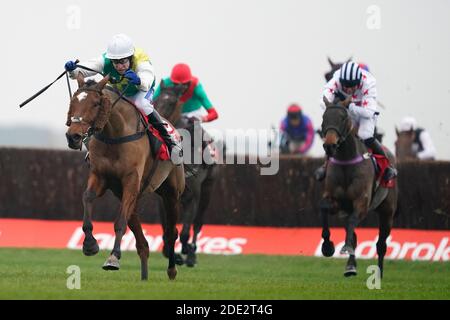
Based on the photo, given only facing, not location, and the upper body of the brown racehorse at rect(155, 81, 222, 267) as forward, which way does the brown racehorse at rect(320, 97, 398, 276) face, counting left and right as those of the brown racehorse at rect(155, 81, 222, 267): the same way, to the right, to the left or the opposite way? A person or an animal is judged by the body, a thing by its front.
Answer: the same way

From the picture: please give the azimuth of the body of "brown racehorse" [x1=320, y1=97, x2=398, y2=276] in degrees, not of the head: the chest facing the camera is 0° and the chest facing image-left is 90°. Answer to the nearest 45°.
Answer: approximately 45°

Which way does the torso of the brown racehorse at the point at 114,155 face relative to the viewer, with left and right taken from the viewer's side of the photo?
facing the viewer and to the left of the viewer

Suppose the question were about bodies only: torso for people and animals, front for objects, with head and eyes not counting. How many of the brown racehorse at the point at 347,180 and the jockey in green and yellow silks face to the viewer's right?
0

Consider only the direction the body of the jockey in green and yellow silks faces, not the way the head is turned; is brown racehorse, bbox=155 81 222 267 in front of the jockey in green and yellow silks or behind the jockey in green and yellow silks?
behind

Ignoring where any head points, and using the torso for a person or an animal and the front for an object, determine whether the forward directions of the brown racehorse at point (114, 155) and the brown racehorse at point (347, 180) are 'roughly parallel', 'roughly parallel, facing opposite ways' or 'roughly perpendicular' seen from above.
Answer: roughly parallel

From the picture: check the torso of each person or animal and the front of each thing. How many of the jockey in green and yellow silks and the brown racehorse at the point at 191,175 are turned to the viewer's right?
0

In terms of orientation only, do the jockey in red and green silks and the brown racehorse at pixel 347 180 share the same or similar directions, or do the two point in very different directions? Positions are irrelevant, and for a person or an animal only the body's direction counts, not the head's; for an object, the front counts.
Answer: same or similar directions

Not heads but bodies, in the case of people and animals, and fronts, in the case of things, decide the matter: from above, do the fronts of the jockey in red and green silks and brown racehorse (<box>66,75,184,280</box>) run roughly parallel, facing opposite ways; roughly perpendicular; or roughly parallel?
roughly parallel

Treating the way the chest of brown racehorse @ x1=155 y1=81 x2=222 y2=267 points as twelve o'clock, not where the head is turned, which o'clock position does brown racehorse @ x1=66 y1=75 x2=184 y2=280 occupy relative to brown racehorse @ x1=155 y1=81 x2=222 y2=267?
brown racehorse @ x1=66 y1=75 x2=184 y2=280 is roughly at 11 o'clock from brown racehorse @ x1=155 y1=81 x2=222 y2=267.

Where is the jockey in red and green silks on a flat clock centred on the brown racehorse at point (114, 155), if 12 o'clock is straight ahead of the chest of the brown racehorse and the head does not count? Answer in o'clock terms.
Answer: The jockey in red and green silks is roughly at 5 o'clock from the brown racehorse.

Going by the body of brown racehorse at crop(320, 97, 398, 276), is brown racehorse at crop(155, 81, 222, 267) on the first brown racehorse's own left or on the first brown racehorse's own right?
on the first brown racehorse's own right

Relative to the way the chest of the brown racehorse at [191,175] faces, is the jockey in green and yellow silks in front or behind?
in front

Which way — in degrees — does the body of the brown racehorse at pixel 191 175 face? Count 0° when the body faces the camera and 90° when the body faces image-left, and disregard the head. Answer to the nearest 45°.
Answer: approximately 45°

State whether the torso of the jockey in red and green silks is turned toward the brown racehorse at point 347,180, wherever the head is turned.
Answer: no

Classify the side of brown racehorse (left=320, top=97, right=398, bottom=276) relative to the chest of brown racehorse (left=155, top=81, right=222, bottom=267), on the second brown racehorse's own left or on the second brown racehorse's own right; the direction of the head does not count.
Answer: on the second brown racehorse's own left

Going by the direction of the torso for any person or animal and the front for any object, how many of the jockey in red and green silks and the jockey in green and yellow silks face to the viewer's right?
0

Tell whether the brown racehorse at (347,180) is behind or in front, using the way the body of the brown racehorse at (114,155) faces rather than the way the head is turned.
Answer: behind
